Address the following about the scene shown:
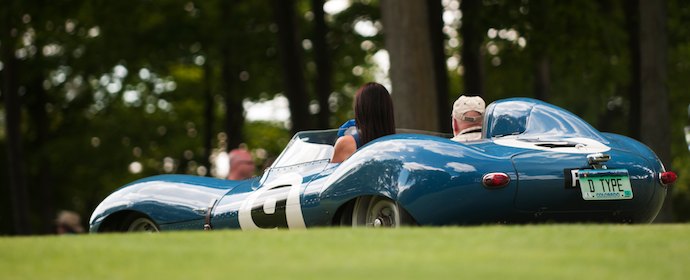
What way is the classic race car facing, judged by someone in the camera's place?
facing away from the viewer and to the left of the viewer

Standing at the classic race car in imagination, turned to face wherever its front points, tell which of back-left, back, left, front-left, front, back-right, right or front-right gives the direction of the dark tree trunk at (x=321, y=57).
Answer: front-right

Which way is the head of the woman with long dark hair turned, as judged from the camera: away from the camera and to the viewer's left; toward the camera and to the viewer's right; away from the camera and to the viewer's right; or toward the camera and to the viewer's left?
away from the camera and to the viewer's left

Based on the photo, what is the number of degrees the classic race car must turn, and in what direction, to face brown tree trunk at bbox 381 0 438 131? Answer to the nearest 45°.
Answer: approximately 45° to its right

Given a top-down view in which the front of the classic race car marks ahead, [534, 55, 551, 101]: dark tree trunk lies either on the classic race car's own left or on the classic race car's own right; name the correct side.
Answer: on the classic race car's own right

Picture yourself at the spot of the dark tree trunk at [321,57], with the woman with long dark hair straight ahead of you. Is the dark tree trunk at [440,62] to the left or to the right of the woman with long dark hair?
left

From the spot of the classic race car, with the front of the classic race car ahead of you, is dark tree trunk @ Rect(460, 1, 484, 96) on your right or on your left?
on your right

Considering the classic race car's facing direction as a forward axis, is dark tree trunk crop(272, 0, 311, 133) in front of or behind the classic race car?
in front

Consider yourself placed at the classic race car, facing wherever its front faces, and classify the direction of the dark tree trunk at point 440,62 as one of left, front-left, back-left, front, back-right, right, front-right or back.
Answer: front-right

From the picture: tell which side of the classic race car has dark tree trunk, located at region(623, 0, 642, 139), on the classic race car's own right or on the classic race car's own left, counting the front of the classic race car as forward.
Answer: on the classic race car's own right

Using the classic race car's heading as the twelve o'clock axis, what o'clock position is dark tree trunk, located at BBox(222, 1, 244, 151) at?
The dark tree trunk is roughly at 1 o'clock from the classic race car.

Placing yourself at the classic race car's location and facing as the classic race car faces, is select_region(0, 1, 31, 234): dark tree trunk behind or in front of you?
in front

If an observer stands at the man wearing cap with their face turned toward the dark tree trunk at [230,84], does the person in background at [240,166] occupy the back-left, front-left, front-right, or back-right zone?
front-left
